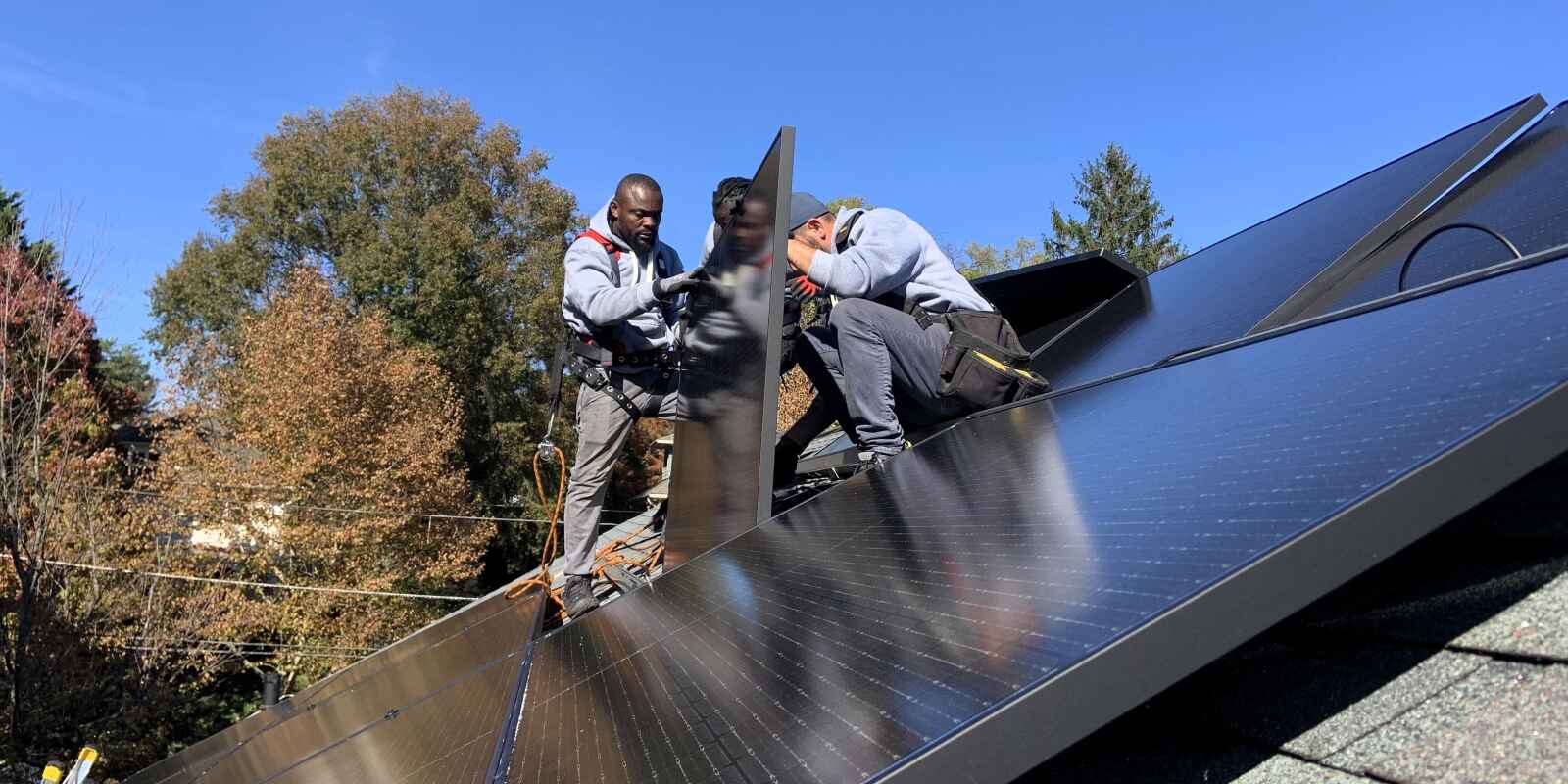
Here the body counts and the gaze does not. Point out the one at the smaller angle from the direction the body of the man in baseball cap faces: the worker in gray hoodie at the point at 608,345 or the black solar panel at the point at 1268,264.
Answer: the worker in gray hoodie

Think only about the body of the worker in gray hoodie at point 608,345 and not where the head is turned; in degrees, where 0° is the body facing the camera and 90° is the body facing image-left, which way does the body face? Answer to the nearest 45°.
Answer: approximately 315°

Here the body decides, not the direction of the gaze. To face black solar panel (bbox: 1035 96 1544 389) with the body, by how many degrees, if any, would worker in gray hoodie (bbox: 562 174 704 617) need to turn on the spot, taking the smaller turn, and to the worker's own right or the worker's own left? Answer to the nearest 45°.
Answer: approximately 45° to the worker's own left

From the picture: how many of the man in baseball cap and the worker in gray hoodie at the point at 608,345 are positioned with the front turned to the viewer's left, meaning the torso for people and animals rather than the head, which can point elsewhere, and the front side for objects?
1

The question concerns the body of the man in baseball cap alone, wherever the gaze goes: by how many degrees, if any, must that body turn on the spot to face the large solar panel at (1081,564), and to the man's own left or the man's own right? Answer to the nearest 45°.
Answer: approximately 90° to the man's own left

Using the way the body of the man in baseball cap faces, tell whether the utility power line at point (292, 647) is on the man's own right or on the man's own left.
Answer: on the man's own right

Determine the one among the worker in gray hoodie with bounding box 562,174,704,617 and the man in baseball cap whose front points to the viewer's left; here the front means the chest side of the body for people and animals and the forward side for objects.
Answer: the man in baseball cap

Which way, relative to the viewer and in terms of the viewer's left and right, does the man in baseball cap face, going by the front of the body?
facing to the left of the viewer

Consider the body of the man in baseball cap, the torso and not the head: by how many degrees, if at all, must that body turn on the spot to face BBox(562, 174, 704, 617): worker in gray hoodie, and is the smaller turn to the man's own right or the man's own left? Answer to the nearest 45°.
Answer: approximately 45° to the man's own right
